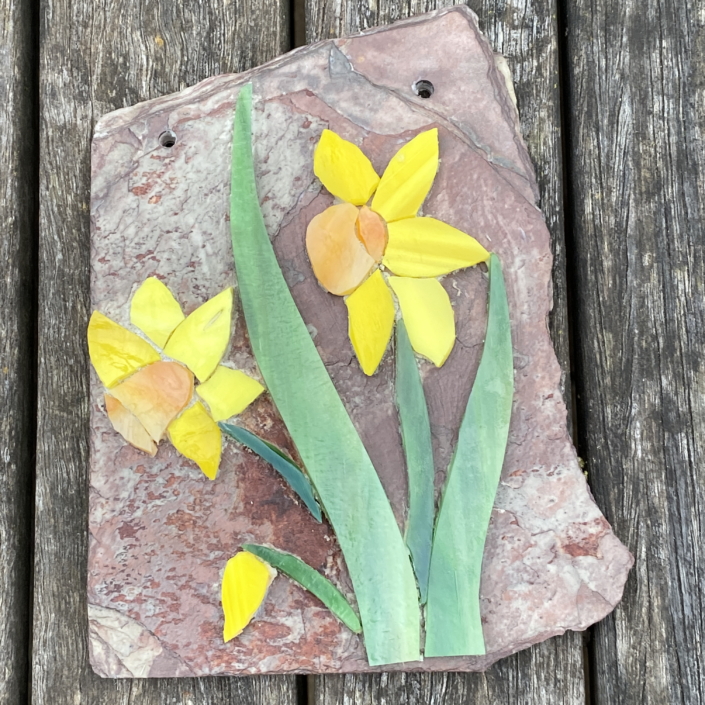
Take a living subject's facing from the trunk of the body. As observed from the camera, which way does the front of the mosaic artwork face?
facing the viewer
